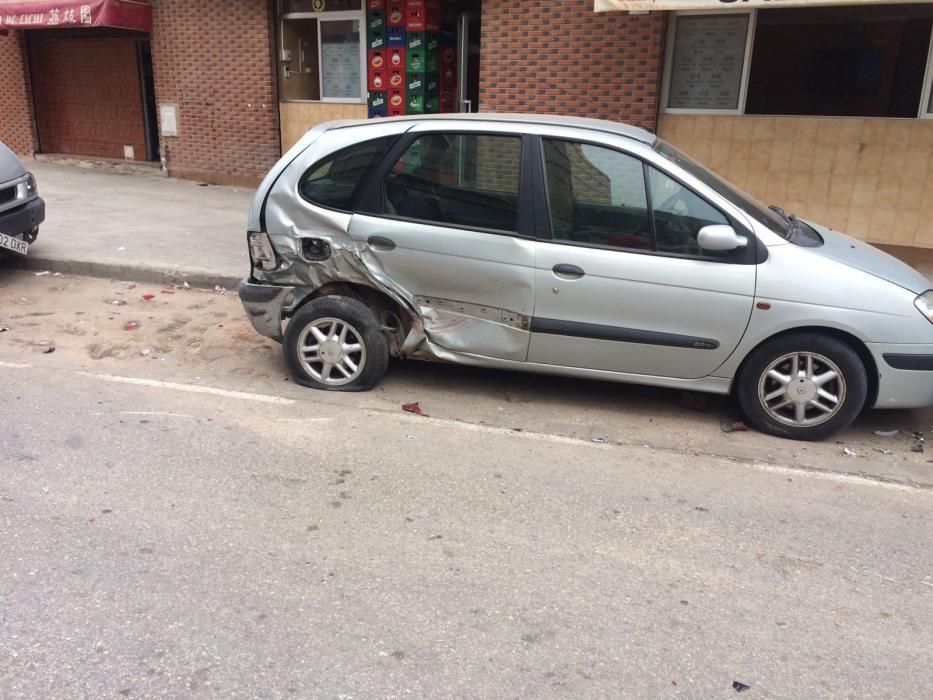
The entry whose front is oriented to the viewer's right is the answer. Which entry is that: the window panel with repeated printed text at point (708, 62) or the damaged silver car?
the damaged silver car

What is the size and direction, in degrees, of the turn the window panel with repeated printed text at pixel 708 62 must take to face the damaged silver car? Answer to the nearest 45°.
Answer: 0° — it already faces it

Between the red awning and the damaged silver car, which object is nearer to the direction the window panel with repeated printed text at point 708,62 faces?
the damaged silver car

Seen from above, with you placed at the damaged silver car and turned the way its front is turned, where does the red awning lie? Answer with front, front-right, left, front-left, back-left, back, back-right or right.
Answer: back-left

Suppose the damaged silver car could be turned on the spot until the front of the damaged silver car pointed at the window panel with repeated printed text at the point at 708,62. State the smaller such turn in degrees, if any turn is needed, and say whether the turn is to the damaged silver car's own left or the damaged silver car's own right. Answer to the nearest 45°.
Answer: approximately 90° to the damaged silver car's own left

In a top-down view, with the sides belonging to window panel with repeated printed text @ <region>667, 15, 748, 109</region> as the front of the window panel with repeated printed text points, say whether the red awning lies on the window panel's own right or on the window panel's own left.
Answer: on the window panel's own right

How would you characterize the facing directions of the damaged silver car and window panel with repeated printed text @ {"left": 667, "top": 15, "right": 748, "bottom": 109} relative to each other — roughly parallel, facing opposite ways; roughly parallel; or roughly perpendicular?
roughly perpendicular

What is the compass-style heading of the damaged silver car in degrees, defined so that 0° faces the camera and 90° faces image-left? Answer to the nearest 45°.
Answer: approximately 270°

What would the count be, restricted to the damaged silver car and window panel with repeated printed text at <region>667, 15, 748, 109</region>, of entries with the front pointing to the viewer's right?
1

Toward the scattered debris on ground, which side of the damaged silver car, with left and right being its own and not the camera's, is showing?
right
